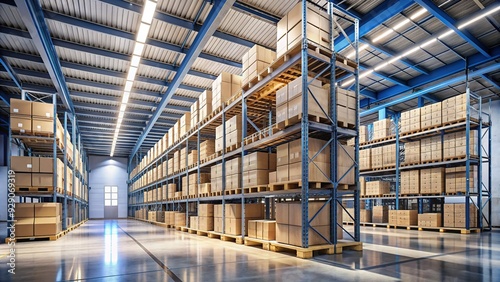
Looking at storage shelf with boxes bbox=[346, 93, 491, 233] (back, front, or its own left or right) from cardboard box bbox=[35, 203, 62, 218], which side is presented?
front

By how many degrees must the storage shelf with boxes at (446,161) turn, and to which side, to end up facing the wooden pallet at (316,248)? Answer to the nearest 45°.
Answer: approximately 45° to its left

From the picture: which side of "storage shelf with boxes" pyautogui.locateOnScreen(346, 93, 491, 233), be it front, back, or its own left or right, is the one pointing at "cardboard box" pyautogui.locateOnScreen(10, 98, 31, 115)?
front

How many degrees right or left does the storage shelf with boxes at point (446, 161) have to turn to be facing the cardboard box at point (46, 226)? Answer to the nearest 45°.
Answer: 0° — it already faces it

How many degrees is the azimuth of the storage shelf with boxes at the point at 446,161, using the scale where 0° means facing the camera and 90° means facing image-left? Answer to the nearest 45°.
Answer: approximately 45°
